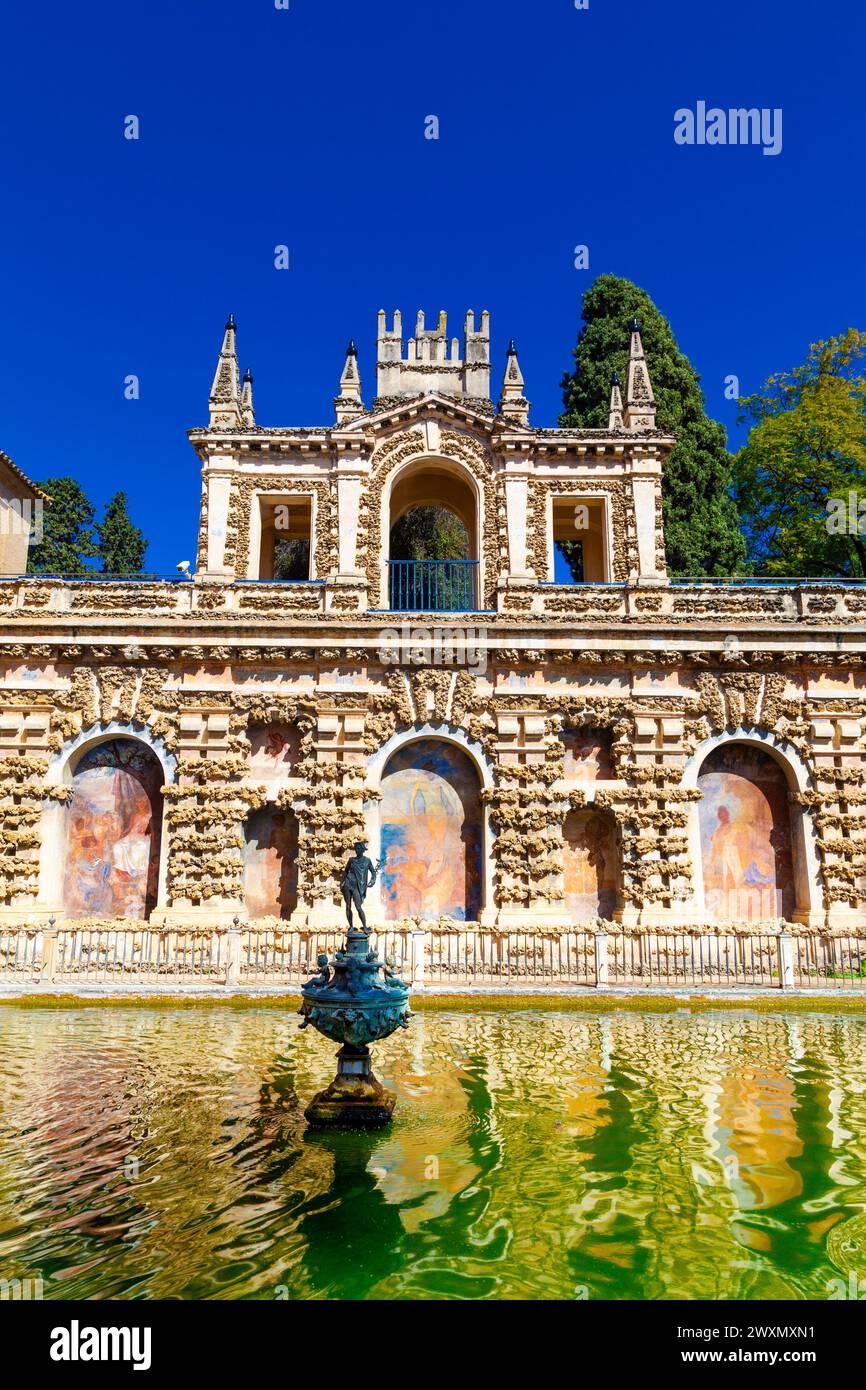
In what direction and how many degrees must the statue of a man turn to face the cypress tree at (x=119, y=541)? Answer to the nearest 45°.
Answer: approximately 180°

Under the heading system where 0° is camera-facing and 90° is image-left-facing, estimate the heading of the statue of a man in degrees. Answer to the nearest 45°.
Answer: approximately 0°

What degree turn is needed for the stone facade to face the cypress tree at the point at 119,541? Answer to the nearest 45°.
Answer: approximately 135° to its right

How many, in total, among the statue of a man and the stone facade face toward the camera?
2

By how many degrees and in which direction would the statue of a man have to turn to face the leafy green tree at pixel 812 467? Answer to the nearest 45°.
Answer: approximately 135° to its left

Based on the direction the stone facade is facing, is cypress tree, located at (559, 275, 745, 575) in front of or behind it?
behind

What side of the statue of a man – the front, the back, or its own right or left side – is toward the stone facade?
back

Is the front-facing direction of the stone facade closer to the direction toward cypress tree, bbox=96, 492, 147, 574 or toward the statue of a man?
the statue of a man
